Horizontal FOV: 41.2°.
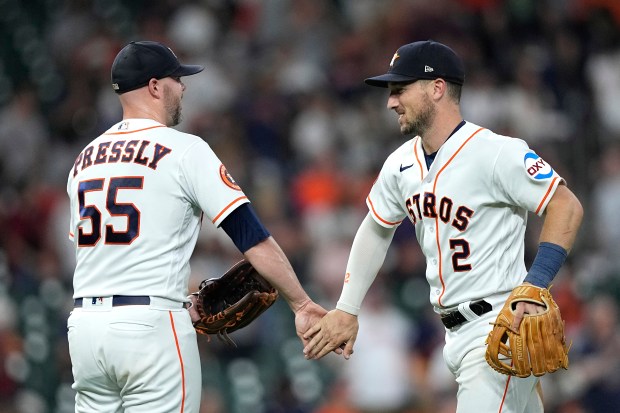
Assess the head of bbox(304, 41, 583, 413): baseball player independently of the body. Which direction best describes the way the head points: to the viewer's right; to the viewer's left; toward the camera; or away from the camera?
to the viewer's left

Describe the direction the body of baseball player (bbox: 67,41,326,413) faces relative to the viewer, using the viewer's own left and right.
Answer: facing away from the viewer and to the right of the viewer

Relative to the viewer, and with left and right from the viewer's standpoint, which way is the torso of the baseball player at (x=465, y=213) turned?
facing the viewer and to the left of the viewer

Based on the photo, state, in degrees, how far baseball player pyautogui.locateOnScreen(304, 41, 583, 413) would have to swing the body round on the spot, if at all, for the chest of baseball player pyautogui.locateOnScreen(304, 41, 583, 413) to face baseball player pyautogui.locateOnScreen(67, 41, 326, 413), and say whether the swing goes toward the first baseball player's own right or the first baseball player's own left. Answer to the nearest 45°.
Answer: approximately 45° to the first baseball player's own right

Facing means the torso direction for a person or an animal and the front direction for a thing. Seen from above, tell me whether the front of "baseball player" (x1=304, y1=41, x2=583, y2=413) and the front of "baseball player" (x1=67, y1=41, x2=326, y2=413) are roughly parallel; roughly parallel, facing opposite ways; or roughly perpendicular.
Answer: roughly parallel, facing opposite ways

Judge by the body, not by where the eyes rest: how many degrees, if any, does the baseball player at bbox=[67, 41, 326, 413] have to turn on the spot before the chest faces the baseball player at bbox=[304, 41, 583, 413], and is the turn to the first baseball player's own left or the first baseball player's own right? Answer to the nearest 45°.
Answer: approximately 45° to the first baseball player's own right
